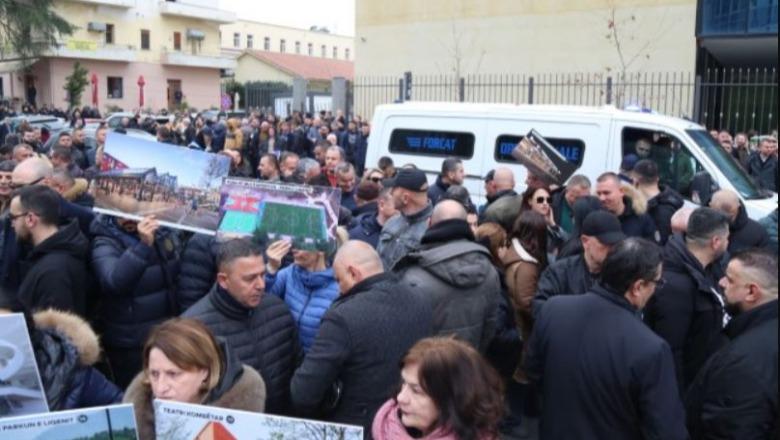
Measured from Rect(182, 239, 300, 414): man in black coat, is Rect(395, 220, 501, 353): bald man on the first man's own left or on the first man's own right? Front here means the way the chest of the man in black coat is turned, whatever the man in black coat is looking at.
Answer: on the first man's own left

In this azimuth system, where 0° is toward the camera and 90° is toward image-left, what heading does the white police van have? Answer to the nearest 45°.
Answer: approximately 270°

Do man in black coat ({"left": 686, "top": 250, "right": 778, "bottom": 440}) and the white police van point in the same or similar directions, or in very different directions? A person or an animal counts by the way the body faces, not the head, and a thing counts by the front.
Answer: very different directions

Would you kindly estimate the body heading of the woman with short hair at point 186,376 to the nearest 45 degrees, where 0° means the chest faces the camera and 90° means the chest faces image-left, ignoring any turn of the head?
approximately 45°

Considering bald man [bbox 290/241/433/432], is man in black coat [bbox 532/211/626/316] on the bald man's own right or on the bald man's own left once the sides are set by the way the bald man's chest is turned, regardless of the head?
on the bald man's own right

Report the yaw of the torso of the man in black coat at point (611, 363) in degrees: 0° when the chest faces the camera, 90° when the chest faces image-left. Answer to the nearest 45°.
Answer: approximately 225°

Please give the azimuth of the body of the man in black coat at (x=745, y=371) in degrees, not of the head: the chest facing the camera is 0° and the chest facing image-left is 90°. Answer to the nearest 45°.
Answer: approximately 90°

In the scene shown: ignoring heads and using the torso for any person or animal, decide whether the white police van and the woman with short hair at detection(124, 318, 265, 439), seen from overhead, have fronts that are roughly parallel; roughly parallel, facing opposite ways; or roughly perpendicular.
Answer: roughly perpendicular

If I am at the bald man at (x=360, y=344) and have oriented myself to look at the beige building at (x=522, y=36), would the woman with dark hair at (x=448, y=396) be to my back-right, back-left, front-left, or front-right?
back-right
